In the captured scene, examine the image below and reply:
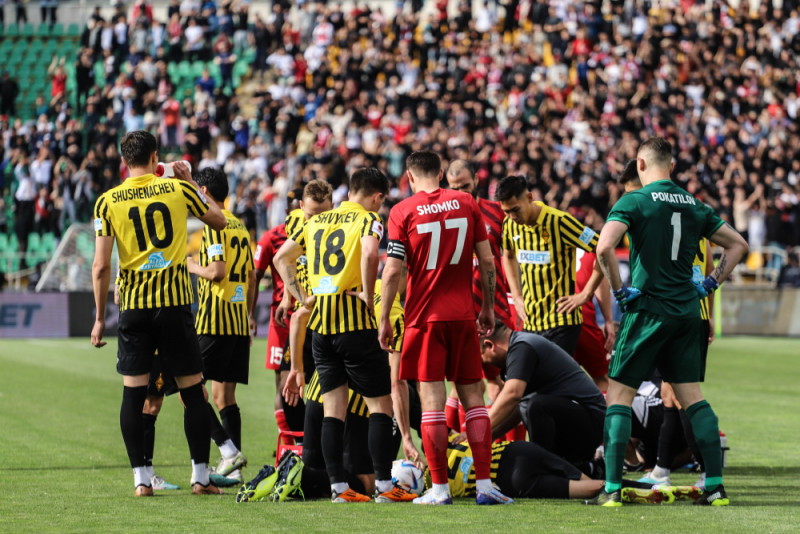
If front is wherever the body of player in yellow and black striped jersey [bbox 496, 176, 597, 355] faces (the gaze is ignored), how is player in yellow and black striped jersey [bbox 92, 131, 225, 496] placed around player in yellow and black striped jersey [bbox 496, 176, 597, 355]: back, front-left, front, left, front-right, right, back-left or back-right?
front

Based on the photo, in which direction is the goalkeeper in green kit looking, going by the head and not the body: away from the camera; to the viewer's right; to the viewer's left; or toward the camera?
away from the camera

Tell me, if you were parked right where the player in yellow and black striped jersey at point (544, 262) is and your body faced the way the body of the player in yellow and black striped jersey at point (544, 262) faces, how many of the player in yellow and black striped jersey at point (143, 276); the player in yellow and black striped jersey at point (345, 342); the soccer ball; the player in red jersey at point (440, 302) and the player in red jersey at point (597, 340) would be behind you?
1

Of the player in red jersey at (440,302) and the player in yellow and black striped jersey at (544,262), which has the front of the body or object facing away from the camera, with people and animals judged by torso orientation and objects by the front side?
the player in red jersey

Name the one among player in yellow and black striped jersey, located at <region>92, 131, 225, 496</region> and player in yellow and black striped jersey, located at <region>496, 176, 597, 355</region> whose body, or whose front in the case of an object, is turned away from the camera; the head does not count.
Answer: player in yellow and black striped jersey, located at <region>92, 131, 225, 496</region>

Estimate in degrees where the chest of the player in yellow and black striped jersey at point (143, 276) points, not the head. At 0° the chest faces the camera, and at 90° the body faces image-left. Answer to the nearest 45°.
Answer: approximately 180°

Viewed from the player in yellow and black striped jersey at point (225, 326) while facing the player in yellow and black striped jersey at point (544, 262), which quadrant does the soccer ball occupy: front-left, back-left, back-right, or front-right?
front-right

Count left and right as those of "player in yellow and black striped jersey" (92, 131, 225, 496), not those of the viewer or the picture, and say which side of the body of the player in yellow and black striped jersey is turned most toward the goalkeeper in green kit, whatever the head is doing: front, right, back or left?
right

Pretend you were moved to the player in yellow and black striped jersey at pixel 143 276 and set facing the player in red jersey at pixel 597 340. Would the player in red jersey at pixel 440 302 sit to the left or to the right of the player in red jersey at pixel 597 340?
right

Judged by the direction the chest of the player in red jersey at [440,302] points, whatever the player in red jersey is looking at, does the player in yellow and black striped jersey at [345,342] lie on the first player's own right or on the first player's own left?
on the first player's own left

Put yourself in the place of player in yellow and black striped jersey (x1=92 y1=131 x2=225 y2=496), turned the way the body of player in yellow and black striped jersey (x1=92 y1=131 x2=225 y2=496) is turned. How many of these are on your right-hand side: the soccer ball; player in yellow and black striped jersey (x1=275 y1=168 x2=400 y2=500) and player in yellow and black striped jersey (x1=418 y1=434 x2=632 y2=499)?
3

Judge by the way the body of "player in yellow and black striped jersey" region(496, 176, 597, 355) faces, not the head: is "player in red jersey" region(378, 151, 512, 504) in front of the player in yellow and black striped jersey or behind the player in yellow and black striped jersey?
in front

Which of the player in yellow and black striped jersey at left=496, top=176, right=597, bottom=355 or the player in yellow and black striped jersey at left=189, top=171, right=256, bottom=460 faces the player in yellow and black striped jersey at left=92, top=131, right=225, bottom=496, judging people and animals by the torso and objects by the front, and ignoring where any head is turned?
the player in yellow and black striped jersey at left=496, top=176, right=597, bottom=355

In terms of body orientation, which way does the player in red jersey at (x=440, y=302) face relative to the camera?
away from the camera

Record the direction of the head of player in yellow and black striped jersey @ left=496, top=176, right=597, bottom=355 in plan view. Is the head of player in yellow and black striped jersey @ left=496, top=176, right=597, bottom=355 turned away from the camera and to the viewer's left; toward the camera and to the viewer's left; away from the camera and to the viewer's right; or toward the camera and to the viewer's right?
toward the camera and to the viewer's left

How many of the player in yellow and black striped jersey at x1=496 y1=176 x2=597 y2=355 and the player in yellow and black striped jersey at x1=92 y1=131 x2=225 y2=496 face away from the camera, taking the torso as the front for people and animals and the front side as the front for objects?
1
